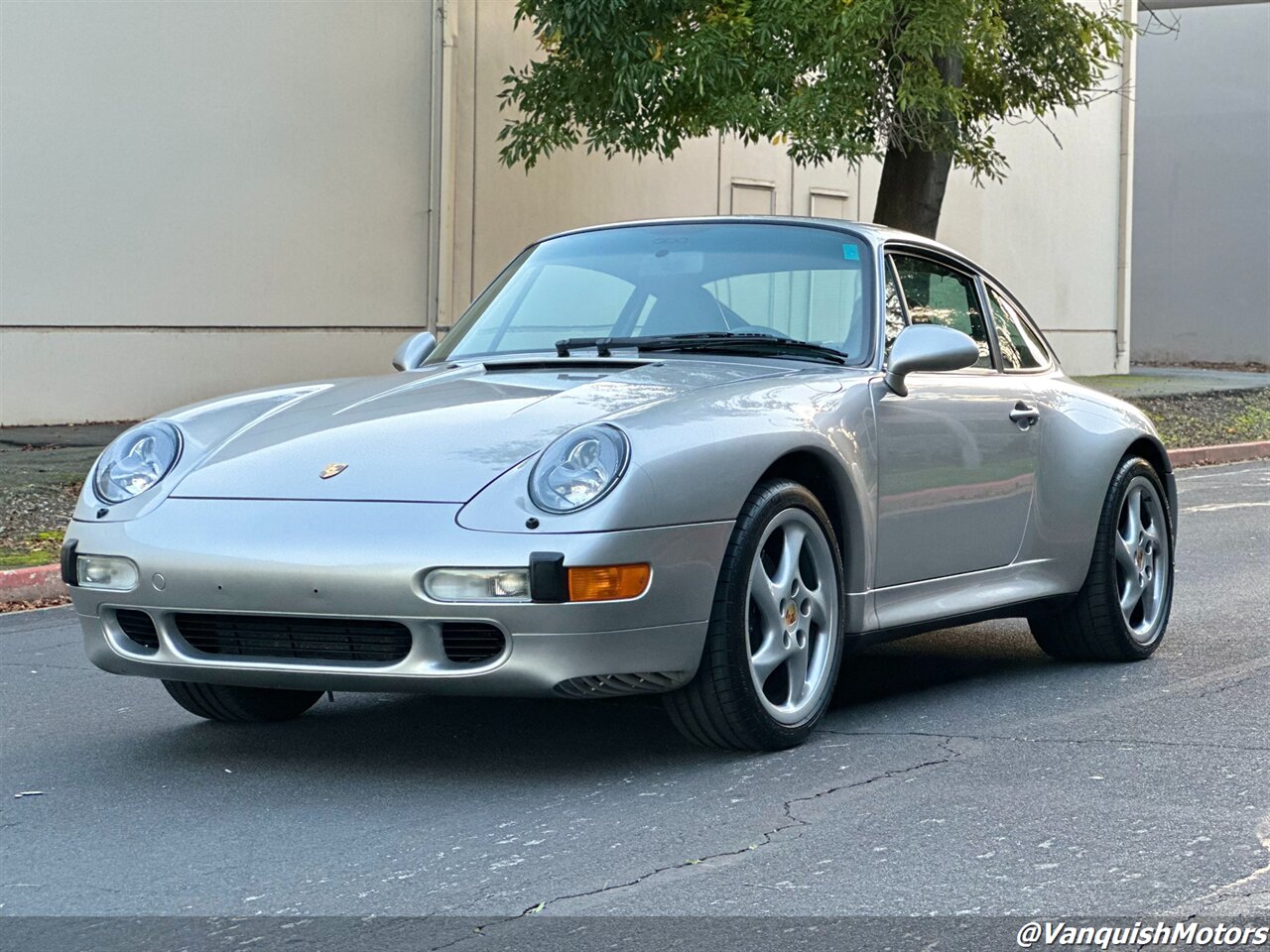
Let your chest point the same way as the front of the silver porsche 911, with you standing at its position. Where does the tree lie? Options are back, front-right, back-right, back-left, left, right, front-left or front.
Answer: back-right

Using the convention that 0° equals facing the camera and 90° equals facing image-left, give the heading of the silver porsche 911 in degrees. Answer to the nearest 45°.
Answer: approximately 45°
